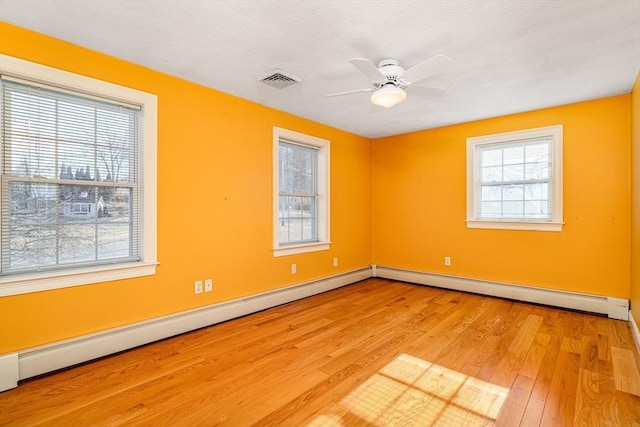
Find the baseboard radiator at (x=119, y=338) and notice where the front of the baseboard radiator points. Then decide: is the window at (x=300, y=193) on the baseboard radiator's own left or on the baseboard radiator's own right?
on the baseboard radiator's own left

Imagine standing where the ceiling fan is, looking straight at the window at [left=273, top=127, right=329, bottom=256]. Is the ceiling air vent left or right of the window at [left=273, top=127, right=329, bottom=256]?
left

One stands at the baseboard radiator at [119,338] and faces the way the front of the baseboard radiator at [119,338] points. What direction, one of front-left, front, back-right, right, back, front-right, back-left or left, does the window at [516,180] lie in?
front-left

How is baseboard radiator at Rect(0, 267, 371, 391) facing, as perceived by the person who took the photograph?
facing the viewer and to the right of the viewer

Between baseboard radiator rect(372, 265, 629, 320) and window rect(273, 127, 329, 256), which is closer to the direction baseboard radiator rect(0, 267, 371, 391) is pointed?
the baseboard radiator

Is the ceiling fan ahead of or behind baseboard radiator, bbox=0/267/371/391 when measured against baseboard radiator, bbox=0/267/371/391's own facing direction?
ahead

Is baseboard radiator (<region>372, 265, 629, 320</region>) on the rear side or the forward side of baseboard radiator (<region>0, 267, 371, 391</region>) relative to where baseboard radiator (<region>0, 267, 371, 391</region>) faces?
on the forward side
